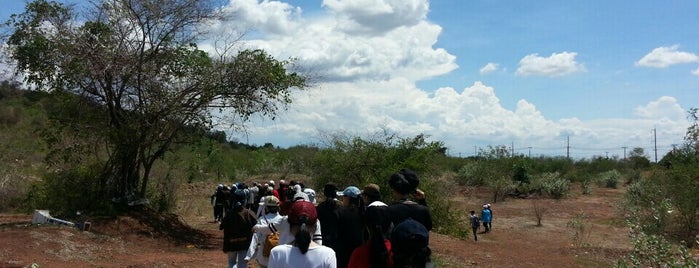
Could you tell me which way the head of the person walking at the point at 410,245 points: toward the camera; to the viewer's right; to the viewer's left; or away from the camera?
away from the camera

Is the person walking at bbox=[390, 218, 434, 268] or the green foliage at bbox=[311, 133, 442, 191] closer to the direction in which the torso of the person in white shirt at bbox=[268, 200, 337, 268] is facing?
the green foliage

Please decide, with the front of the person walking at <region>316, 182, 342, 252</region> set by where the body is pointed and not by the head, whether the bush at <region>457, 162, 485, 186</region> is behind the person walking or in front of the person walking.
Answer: in front

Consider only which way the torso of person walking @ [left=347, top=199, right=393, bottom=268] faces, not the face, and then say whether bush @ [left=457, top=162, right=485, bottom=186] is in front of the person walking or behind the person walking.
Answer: in front

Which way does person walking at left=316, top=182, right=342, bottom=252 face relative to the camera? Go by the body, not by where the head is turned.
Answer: away from the camera

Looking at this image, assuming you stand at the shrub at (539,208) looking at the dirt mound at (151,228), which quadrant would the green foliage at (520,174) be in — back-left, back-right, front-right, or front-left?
back-right

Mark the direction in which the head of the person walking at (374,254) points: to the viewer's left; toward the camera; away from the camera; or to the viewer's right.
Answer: away from the camera

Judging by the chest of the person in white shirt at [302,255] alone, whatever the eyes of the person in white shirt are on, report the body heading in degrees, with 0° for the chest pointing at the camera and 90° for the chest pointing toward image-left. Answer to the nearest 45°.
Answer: approximately 180°

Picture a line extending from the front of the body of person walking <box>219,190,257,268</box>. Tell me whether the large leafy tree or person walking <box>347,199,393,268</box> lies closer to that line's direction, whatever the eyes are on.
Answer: the large leafy tree

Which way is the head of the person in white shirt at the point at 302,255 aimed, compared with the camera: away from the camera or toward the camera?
away from the camera

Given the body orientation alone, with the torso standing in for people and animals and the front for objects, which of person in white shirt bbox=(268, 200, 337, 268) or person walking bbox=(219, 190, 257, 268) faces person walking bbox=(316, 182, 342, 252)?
the person in white shirt

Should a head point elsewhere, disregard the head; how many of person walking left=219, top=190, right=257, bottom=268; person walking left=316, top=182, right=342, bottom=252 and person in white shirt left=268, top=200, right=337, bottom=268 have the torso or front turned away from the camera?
3

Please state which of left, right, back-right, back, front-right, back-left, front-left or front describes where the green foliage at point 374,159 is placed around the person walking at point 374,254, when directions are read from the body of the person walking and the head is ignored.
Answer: front

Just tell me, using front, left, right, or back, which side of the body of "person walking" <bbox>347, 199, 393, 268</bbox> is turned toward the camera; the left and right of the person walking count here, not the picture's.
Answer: back

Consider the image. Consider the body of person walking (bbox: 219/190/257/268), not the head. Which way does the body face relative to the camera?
away from the camera
